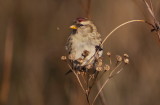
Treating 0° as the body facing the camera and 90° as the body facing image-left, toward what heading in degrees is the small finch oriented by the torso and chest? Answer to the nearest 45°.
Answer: approximately 45°
